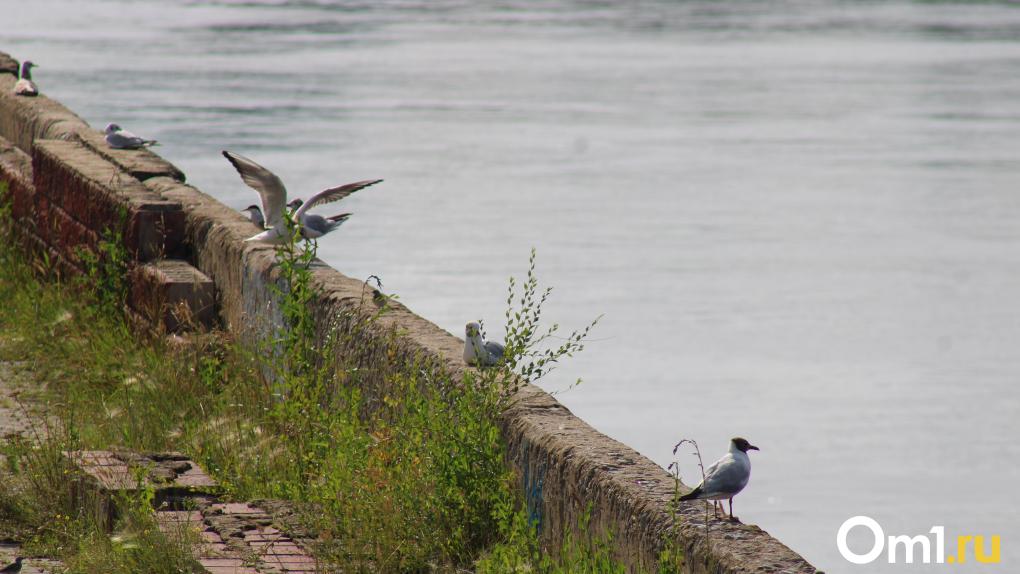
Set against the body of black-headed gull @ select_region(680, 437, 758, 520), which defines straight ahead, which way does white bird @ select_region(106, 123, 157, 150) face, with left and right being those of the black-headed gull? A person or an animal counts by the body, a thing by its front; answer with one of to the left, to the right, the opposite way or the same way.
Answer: the opposite way

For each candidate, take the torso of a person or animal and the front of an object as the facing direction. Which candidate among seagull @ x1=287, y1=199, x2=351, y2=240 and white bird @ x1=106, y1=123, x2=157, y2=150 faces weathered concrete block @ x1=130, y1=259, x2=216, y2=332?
the seagull

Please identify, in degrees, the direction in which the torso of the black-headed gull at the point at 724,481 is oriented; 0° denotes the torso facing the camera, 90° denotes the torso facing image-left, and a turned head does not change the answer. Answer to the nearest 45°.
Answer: approximately 270°

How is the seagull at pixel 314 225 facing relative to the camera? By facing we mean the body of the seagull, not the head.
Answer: to the viewer's left

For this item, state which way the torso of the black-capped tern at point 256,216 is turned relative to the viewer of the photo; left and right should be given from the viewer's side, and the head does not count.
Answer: facing to the left of the viewer

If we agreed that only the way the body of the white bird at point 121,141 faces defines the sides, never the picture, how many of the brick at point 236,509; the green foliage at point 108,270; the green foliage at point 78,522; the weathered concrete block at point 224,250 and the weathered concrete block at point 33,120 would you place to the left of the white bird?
4

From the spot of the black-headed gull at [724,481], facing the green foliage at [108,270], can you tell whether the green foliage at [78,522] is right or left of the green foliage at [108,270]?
left

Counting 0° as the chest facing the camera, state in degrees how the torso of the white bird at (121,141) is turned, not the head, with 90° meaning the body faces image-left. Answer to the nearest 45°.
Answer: approximately 90°

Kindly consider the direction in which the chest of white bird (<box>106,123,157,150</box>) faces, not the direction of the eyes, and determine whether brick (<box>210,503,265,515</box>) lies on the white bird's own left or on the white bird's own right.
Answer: on the white bird's own left

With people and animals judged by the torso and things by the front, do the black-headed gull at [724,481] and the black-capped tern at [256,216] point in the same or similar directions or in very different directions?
very different directions

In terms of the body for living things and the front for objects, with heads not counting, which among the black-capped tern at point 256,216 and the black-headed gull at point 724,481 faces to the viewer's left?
the black-capped tern at point 256,216
